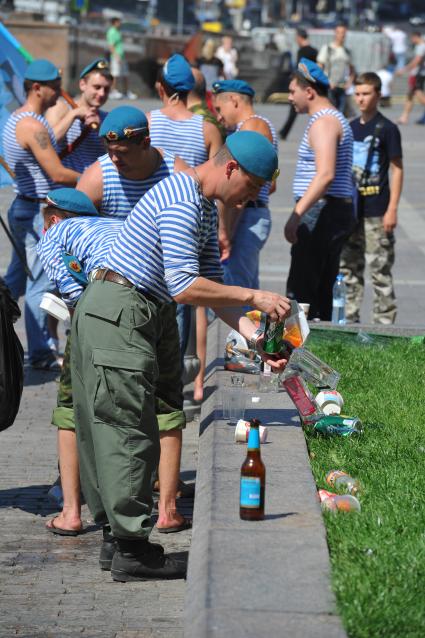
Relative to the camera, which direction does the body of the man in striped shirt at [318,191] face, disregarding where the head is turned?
to the viewer's left

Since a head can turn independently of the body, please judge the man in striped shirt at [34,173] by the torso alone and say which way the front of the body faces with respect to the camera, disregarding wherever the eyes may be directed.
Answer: to the viewer's right

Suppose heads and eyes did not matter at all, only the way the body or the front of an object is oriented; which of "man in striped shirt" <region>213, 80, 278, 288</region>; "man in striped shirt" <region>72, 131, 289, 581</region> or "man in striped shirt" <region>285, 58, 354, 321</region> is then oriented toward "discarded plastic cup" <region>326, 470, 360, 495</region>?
"man in striped shirt" <region>72, 131, 289, 581</region>

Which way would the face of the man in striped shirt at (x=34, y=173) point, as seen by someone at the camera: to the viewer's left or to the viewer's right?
to the viewer's right

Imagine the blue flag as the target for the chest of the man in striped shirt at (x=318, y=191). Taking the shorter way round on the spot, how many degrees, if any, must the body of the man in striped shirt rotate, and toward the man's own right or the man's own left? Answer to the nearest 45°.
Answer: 0° — they already face it

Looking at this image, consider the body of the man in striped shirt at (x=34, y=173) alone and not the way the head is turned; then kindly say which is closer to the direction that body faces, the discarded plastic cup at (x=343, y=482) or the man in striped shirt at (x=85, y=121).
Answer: the man in striped shirt

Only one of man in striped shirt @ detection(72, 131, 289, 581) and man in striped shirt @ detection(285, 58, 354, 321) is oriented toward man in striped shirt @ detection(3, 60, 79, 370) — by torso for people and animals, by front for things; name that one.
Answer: man in striped shirt @ detection(285, 58, 354, 321)

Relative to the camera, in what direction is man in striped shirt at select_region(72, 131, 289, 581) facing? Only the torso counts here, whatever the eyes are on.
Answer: to the viewer's right
